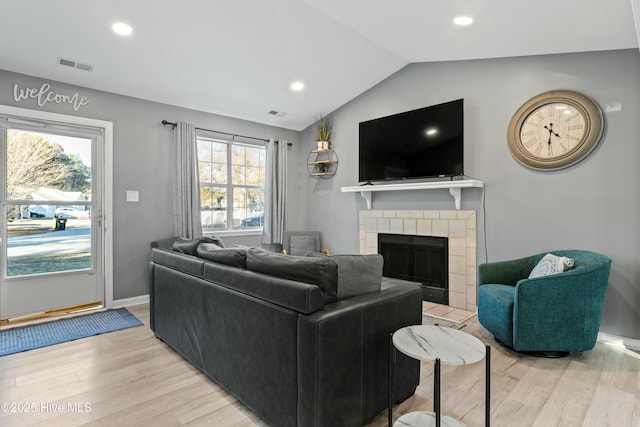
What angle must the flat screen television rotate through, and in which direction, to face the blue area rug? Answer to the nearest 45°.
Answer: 0° — it already faces it

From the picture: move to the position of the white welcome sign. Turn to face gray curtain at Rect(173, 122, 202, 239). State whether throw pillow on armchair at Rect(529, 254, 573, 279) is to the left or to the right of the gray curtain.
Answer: right

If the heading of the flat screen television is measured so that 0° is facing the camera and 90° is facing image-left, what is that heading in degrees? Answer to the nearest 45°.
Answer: approximately 45°

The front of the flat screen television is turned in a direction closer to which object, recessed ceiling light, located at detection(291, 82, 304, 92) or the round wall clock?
the recessed ceiling light

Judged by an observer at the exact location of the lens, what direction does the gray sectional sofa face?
facing away from the viewer and to the right of the viewer

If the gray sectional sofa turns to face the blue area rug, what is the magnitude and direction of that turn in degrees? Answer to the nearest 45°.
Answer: approximately 90° to its left

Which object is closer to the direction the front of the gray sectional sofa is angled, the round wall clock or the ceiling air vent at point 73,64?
the round wall clock

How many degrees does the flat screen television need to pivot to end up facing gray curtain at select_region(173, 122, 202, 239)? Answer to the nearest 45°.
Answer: approximately 45° to its right

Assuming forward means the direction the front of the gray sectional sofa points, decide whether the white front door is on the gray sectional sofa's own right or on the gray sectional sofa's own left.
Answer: on the gray sectional sofa's own left

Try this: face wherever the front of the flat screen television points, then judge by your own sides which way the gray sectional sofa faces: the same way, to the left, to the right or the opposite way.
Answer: the opposite way

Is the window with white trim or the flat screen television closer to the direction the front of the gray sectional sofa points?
the flat screen television

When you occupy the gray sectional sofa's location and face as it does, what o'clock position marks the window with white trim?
The window with white trim is roughly at 10 o'clock from the gray sectional sofa.

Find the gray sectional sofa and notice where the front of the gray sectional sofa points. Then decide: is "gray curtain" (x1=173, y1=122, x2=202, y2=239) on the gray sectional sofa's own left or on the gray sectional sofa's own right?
on the gray sectional sofa's own left

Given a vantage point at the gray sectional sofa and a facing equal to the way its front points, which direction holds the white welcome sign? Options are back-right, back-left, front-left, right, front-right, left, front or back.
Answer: left
